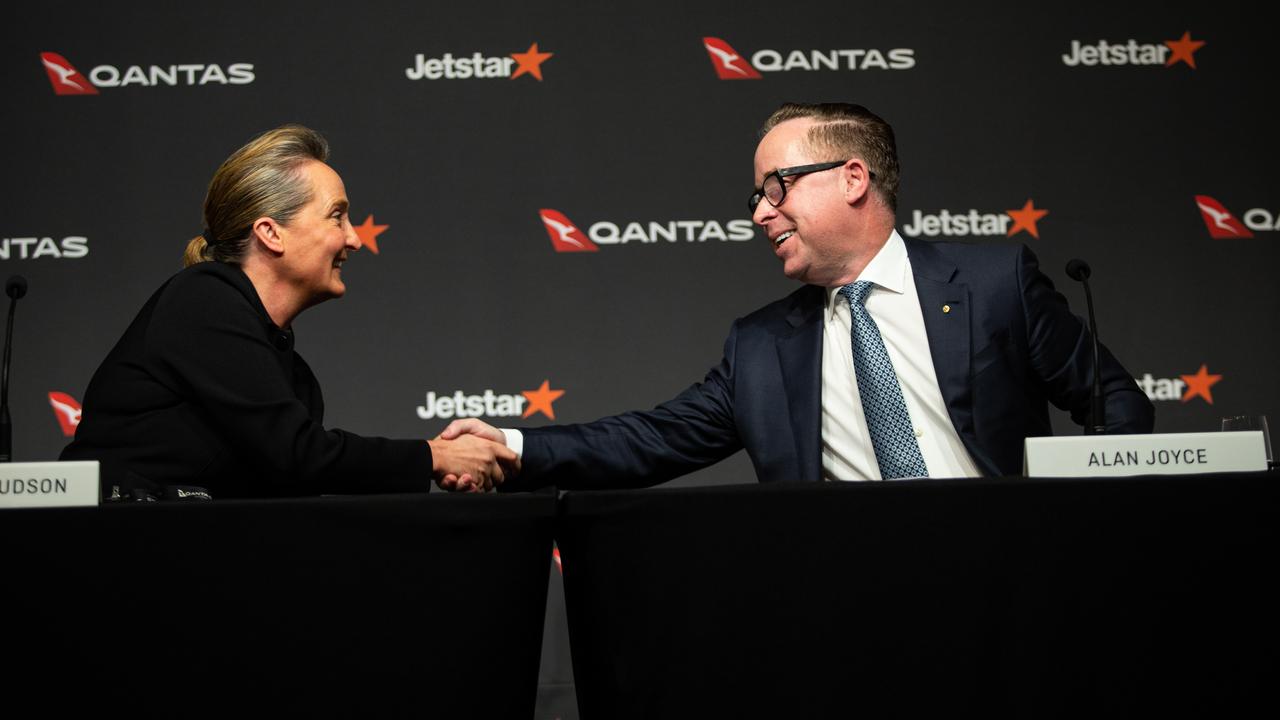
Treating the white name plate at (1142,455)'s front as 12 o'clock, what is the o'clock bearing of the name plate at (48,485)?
The name plate is roughly at 2 o'clock from the white name plate.

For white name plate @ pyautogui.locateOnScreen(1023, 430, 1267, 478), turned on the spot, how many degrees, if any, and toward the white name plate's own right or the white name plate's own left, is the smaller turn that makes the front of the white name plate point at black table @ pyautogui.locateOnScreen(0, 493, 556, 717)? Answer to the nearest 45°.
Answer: approximately 45° to the white name plate's own right

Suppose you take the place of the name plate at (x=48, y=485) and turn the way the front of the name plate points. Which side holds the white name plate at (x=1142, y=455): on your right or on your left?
on your left

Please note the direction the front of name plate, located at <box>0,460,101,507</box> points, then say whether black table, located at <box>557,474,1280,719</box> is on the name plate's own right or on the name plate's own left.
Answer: on the name plate's own left

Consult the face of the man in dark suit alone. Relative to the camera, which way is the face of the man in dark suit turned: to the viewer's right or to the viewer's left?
to the viewer's left

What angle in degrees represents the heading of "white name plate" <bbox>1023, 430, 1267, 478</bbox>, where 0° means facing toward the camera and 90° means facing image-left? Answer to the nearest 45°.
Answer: approximately 0°

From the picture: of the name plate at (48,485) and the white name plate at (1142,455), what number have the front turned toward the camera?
2

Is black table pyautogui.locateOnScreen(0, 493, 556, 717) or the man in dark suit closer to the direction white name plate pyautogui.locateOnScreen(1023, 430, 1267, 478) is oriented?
the black table

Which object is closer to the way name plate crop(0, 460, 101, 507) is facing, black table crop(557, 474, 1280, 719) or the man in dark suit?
the black table

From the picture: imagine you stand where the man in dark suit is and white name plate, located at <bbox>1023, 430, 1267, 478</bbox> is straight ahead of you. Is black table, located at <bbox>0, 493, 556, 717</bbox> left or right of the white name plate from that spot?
right
